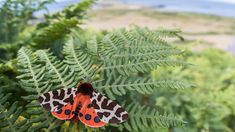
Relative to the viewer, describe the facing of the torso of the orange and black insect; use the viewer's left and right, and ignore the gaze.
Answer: facing away from the viewer
